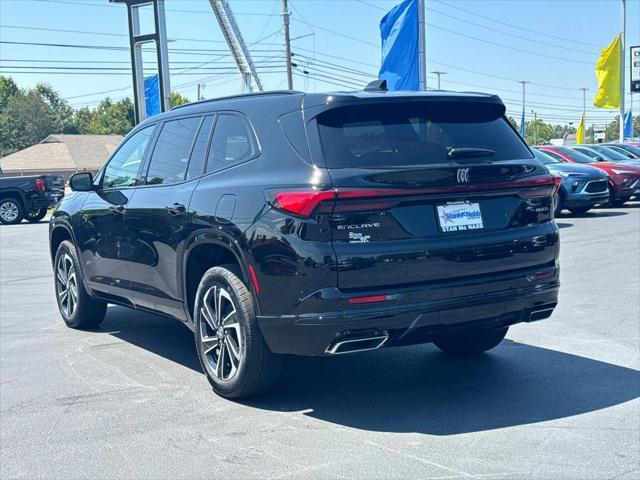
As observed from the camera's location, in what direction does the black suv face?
facing away from the viewer and to the left of the viewer

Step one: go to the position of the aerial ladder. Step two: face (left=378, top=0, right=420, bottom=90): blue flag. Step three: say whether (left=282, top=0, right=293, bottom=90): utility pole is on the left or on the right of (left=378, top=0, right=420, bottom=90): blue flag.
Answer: left

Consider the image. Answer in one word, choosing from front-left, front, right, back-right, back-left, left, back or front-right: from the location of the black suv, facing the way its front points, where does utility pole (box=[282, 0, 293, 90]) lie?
front-right

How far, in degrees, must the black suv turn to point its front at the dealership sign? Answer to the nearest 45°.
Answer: approximately 90° to its right

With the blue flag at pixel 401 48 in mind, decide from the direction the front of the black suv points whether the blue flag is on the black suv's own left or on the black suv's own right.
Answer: on the black suv's own right

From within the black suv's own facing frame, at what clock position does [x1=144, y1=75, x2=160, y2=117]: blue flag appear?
The blue flag is roughly at 1 o'clock from the black suv.

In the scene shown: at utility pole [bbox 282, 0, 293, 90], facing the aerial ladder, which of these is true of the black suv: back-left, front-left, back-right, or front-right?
back-left

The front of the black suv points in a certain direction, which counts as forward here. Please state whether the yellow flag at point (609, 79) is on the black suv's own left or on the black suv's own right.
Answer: on the black suv's own right

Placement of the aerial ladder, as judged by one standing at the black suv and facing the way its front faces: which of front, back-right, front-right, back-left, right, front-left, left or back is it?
front-right
